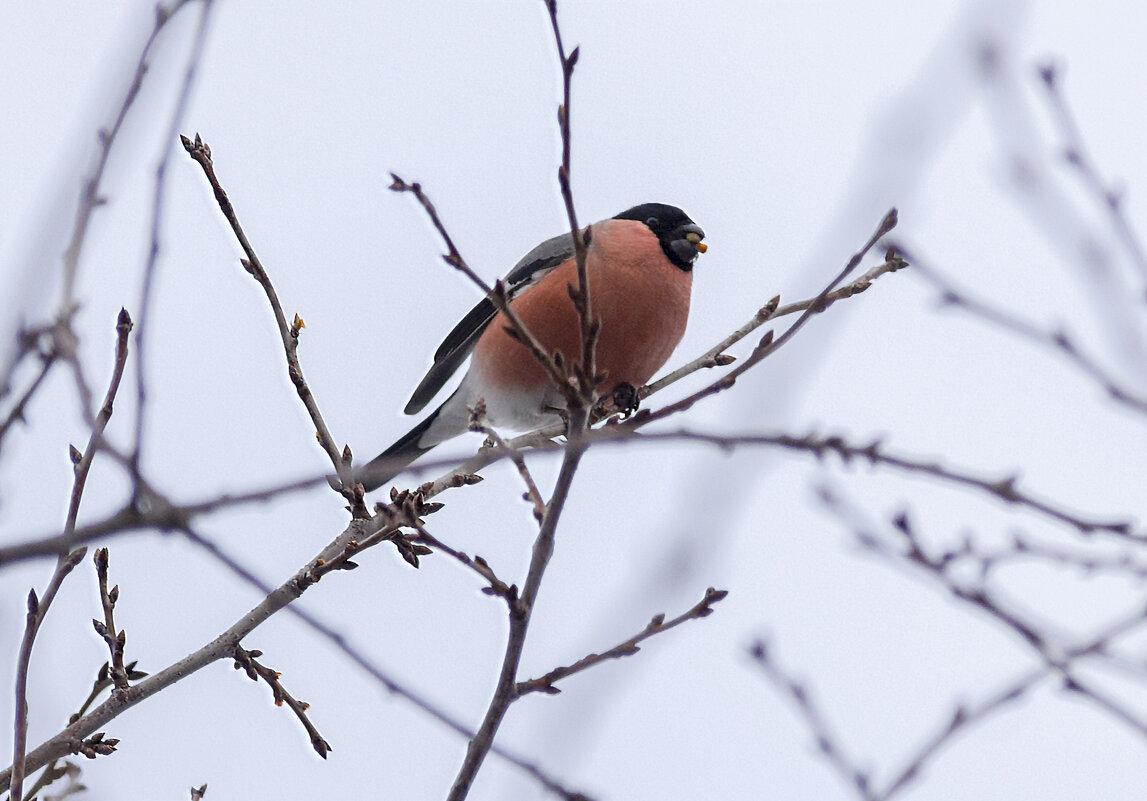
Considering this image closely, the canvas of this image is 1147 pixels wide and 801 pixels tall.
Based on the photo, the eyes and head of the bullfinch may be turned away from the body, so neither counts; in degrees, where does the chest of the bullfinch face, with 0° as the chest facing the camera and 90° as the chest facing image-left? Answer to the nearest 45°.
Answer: approximately 270°

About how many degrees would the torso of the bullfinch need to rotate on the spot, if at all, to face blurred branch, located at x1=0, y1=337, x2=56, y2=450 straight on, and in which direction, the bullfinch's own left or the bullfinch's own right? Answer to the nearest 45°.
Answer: approximately 90° to the bullfinch's own right

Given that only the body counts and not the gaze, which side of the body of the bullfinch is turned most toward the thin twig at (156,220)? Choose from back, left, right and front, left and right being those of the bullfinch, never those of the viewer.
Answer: right

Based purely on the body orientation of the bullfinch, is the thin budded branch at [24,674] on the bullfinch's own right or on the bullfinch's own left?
on the bullfinch's own right
